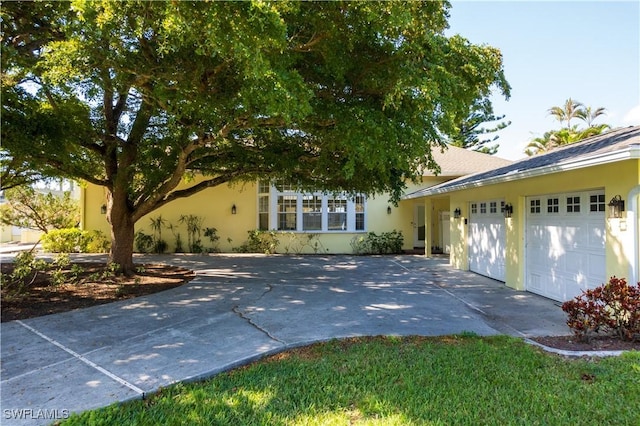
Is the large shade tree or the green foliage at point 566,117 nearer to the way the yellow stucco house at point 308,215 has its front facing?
the large shade tree

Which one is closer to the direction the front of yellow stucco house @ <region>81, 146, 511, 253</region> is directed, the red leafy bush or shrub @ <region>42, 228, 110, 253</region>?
the red leafy bush

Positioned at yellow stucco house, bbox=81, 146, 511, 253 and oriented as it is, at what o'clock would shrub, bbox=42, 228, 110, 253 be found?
The shrub is roughly at 3 o'clock from the yellow stucco house.

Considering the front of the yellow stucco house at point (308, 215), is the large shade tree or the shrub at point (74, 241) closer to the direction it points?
the large shade tree

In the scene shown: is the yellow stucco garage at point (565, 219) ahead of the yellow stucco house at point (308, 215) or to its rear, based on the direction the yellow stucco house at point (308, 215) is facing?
ahead

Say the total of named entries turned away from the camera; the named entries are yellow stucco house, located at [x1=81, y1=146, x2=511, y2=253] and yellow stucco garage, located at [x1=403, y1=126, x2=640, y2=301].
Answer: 0

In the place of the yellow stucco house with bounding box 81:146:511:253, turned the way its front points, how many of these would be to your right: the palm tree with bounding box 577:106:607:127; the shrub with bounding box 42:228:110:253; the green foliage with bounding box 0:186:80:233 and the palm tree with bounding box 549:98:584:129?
2

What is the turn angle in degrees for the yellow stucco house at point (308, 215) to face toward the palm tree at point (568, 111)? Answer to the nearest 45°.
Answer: approximately 135° to its left

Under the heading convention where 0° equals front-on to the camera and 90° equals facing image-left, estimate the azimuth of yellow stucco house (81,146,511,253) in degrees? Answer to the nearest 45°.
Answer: approximately 0°

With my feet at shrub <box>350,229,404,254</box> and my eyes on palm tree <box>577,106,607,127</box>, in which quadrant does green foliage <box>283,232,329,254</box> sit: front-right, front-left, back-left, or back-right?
back-left

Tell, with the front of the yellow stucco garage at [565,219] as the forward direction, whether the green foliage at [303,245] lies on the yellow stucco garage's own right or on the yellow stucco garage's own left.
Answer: on the yellow stucco garage's own right
